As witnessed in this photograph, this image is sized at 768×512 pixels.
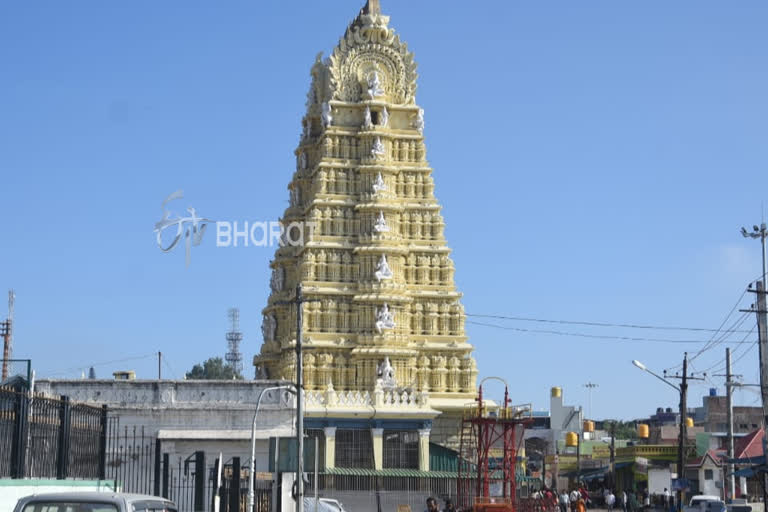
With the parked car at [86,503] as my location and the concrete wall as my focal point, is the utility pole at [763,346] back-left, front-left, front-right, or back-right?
front-right
